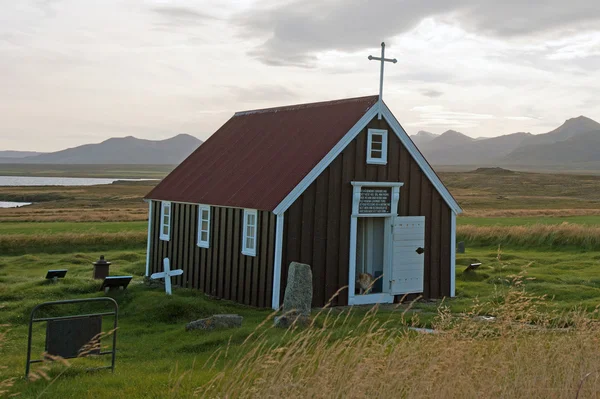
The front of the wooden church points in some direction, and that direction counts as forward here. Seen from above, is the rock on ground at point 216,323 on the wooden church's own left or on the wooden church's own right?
on the wooden church's own right

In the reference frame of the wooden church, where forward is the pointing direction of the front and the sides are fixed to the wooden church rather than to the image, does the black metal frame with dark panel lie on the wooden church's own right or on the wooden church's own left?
on the wooden church's own right

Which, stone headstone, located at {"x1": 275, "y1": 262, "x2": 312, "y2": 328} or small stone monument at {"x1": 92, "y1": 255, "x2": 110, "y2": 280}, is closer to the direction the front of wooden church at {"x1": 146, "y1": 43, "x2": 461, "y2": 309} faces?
the stone headstone

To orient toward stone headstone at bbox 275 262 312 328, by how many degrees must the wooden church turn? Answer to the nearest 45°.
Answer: approximately 45° to its right

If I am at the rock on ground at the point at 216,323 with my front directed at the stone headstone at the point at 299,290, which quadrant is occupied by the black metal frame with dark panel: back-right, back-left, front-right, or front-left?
back-right

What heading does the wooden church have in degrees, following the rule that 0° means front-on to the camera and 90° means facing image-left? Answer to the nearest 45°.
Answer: approximately 315°
